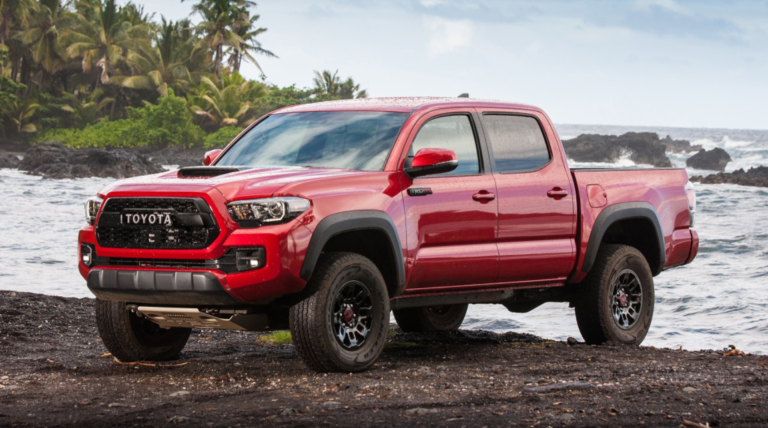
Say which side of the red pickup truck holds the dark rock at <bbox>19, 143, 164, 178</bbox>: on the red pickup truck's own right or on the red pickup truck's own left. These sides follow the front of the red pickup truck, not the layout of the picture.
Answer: on the red pickup truck's own right

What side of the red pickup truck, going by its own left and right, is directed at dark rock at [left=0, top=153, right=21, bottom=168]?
right

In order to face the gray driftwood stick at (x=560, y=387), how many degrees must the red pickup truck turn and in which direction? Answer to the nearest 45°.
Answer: approximately 90° to its left

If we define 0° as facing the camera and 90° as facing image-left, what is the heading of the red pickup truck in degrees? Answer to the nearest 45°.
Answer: approximately 45°
